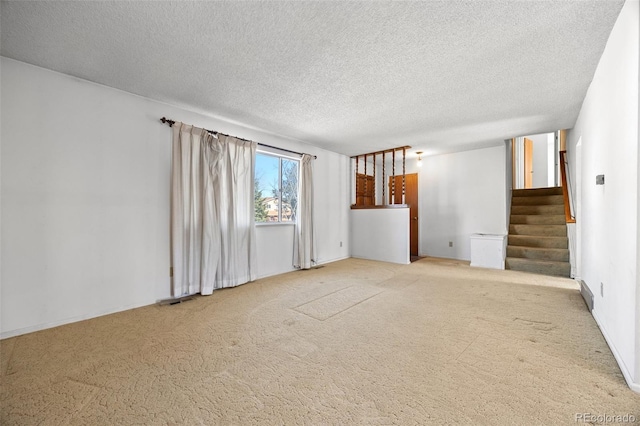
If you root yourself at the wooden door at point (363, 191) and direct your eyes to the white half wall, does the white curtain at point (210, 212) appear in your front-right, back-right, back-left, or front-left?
front-right

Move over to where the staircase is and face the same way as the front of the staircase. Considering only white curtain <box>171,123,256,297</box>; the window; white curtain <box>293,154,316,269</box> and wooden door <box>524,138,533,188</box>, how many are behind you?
1

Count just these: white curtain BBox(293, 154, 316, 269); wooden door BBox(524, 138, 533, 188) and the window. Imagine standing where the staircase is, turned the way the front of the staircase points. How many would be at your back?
1

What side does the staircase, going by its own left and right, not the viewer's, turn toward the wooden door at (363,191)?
right

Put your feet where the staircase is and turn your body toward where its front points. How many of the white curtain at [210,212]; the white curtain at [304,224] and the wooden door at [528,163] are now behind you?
1

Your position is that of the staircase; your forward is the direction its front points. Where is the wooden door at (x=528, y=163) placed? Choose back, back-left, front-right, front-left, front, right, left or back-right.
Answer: back

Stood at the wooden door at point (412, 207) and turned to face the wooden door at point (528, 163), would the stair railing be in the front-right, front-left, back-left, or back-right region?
front-right

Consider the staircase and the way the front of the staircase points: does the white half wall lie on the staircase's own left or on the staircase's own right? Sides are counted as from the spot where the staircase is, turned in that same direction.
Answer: on the staircase's own right

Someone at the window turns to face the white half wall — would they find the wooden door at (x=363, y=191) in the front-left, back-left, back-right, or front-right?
front-left

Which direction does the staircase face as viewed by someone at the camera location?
facing the viewer

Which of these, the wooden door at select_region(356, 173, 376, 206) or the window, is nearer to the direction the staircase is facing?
the window

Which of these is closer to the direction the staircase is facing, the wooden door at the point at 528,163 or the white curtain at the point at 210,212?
the white curtain

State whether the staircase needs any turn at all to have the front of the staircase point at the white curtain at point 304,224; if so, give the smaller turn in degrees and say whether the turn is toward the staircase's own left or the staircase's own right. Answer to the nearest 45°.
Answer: approximately 45° to the staircase's own right

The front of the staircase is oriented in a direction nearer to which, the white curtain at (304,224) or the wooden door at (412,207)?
the white curtain

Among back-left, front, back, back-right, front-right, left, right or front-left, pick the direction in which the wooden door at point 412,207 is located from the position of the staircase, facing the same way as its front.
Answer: right

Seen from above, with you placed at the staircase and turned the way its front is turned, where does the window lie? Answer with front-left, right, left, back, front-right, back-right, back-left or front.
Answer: front-right
